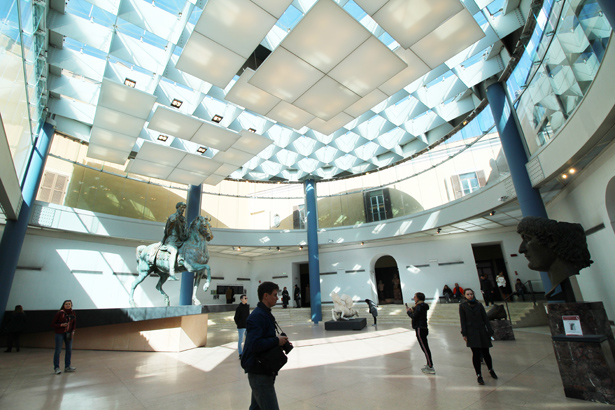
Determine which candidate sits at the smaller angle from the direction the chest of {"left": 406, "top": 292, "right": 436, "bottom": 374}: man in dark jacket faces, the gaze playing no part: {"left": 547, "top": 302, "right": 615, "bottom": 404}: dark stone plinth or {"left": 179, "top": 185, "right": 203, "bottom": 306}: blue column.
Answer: the blue column

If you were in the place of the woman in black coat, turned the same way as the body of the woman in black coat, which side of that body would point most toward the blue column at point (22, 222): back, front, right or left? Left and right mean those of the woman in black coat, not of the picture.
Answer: right

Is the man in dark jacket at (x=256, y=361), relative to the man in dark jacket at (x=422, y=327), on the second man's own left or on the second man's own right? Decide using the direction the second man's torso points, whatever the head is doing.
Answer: on the second man's own left

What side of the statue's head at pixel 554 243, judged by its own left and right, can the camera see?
left

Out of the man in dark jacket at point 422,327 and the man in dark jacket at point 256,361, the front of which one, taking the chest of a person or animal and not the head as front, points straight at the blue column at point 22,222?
the man in dark jacket at point 422,327

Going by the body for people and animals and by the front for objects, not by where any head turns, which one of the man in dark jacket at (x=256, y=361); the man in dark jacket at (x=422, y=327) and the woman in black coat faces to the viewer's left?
the man in dark jacket at (x=422, y=327)

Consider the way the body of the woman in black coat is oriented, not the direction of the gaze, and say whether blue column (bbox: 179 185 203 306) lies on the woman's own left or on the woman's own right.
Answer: on the woman's own right

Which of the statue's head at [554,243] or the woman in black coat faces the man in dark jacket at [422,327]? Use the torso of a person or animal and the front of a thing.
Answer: the statue's head

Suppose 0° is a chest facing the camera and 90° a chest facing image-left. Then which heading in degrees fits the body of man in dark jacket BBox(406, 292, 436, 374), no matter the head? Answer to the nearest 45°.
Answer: approximately 90°

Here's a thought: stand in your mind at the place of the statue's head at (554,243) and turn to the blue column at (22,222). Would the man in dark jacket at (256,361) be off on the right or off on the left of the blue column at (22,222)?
left
